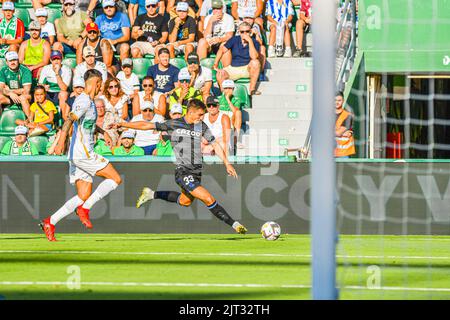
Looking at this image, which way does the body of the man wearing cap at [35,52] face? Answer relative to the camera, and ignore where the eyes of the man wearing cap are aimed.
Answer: toward the camera

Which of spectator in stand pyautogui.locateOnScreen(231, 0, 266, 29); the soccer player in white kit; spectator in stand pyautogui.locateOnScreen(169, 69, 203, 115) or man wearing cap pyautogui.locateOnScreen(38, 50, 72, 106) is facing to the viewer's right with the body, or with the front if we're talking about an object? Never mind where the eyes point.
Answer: the soccer player in white kit

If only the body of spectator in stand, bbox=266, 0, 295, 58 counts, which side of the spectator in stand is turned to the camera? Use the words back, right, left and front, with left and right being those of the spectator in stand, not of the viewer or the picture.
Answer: front

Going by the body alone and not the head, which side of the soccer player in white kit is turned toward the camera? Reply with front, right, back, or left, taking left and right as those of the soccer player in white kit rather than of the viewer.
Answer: right

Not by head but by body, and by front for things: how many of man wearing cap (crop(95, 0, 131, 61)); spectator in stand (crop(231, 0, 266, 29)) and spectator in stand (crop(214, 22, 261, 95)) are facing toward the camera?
3

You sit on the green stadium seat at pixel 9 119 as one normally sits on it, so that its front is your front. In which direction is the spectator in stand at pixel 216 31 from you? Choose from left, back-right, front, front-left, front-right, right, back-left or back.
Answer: left

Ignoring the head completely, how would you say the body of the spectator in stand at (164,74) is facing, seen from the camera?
toward the camera

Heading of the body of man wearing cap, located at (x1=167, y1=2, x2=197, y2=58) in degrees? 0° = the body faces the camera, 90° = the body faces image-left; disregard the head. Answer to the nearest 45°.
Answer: approximately 0°
